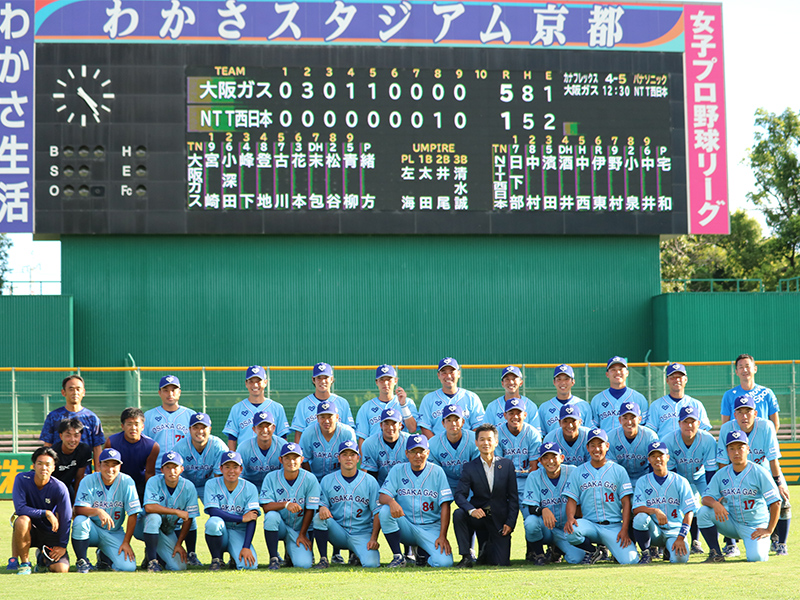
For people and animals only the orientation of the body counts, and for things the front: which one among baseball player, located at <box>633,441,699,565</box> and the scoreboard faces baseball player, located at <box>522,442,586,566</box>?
the scoreboard

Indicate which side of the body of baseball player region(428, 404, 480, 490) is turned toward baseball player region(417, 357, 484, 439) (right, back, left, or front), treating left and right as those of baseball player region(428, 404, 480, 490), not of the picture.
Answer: back

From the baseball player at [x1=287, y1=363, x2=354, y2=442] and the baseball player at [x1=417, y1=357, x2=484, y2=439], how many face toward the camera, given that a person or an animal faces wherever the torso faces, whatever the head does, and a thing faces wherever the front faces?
2

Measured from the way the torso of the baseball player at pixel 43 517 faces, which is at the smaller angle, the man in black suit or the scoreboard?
the man in black suit

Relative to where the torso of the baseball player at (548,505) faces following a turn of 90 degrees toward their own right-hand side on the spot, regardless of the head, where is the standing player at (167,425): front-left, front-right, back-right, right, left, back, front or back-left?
front

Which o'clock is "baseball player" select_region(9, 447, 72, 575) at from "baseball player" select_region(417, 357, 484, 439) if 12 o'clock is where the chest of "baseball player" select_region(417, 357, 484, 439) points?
"baseball player" select_region(9, 447, 72, 575) is roughly at 2 o'clock from "baseball player" select_region(417, 357, 484, 439).

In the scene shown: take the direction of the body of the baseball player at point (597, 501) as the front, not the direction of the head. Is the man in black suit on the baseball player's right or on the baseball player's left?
on the baseball player's right

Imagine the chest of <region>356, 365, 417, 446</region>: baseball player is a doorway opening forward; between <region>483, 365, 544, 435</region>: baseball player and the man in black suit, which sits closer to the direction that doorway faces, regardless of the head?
the man in black suit

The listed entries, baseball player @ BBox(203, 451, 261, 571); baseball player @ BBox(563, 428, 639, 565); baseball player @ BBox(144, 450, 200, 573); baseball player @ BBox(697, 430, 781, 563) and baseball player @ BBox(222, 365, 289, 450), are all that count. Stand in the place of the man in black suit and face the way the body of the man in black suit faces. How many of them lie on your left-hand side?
2

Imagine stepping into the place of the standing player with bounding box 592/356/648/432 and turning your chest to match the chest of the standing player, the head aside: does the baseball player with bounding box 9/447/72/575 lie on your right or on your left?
on your right

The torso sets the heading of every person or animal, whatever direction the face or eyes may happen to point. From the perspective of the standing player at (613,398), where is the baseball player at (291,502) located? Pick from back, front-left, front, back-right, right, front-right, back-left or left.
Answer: front-right

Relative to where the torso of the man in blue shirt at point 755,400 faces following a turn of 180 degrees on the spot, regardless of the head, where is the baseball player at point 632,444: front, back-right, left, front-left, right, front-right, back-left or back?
back-left

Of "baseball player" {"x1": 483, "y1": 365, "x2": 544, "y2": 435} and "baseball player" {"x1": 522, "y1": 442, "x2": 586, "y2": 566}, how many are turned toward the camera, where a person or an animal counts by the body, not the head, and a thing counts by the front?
2

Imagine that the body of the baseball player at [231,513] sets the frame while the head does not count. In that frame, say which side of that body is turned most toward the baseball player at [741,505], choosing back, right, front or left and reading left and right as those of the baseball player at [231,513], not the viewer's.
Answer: left
